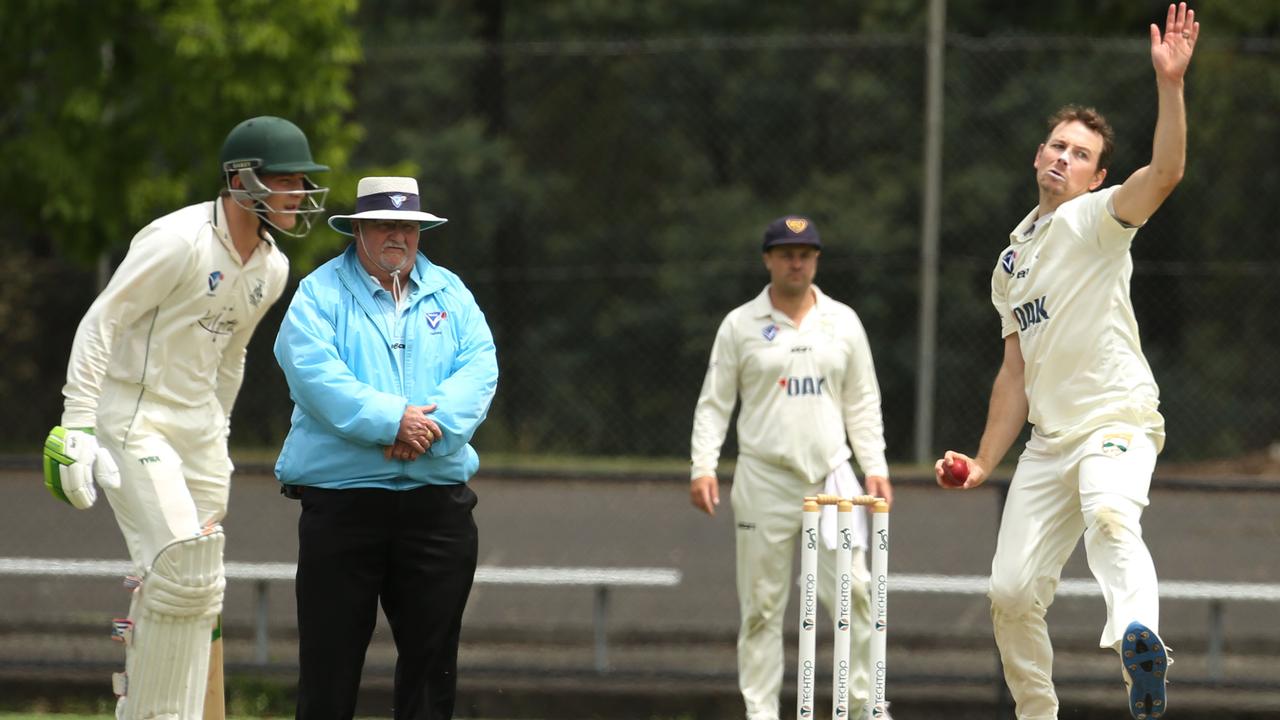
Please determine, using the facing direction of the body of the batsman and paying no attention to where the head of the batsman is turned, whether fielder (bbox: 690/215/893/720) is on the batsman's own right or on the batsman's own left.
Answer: on the batsman's own left

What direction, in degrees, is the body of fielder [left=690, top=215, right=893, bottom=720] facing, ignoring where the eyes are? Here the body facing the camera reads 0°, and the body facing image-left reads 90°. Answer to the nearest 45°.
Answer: approximately 0°

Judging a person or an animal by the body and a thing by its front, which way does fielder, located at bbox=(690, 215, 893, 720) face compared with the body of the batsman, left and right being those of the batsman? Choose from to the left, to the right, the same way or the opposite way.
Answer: to the right

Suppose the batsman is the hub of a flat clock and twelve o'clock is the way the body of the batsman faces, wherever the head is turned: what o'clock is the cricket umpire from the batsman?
The cricket umpire is roughly at 12 o'clock from the batsman.

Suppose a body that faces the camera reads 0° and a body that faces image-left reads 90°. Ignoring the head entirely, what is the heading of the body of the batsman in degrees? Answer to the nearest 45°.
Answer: approximately 315°

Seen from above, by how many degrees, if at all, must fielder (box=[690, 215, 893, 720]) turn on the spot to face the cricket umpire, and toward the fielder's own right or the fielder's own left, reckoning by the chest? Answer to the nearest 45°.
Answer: approximately 45° to the fielder's own right

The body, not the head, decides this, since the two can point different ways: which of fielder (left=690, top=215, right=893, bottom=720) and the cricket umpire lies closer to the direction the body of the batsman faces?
the cricket umpire
